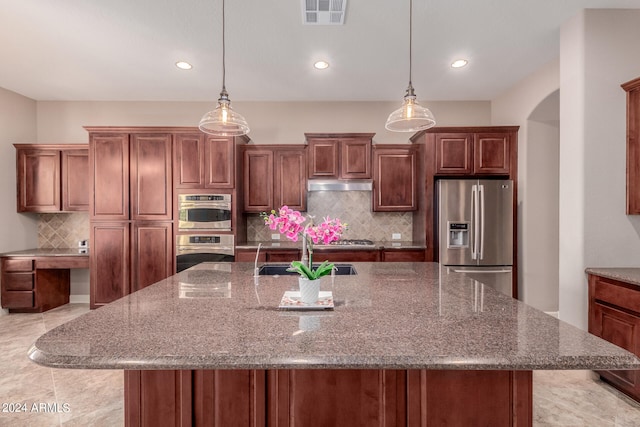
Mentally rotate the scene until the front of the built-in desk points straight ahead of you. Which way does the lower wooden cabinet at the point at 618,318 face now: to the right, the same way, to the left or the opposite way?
to the right

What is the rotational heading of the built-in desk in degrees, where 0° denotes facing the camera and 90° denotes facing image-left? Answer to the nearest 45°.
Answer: approximately 45°

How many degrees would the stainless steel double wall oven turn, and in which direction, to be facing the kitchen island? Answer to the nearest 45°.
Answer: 0° — it already faces it

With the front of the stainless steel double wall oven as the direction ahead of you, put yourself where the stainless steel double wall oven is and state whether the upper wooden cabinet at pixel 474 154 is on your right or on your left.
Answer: on your left

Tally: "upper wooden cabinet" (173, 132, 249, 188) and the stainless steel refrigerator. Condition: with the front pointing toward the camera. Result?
2

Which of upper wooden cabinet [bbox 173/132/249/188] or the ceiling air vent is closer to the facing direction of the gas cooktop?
the ceiling air vent

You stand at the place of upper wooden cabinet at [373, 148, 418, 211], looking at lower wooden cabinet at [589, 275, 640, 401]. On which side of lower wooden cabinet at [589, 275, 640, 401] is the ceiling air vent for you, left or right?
right

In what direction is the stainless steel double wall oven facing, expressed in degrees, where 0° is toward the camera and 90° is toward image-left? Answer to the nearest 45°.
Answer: approximately 0°

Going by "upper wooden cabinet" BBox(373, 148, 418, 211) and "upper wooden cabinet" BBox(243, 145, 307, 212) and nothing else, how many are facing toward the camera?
2

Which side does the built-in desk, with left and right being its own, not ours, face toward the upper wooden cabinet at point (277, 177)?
left

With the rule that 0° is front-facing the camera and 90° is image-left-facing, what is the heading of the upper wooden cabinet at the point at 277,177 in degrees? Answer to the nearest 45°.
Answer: approximately 0°

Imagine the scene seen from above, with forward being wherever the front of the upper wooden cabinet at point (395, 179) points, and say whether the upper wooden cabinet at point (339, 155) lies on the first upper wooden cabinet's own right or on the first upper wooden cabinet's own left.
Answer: on the first upper wooden cabinet's own right

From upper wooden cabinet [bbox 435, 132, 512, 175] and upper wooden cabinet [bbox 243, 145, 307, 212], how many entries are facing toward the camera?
2
